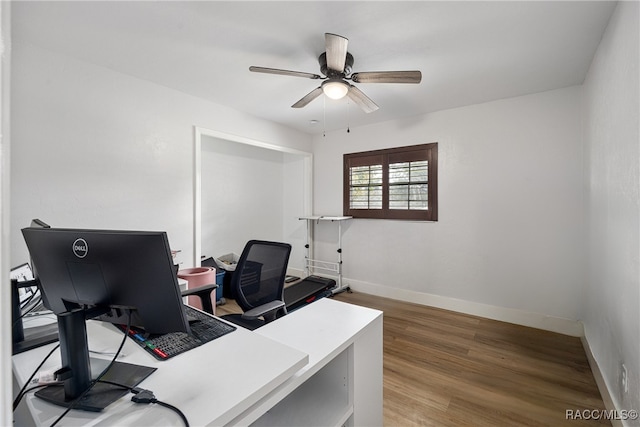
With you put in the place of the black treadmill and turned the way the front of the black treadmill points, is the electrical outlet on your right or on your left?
on your right

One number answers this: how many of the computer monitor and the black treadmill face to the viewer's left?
0

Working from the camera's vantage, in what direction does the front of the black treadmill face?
facing away from the viewer and to the right of the viewer

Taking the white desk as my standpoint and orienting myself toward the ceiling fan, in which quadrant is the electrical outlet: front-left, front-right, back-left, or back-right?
front-right

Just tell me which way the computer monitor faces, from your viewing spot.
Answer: facing away from the viewer and to the right of the viewer

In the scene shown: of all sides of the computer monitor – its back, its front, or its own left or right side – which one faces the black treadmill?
front

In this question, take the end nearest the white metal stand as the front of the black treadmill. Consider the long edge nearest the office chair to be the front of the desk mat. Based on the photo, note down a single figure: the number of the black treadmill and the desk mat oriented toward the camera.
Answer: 0

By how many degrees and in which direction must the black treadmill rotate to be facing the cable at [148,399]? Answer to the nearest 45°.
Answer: approximately 135° to its right

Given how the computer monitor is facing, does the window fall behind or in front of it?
in front
